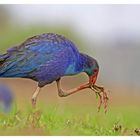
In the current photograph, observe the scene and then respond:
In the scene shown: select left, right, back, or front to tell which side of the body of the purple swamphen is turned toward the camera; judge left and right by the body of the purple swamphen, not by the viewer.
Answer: right
